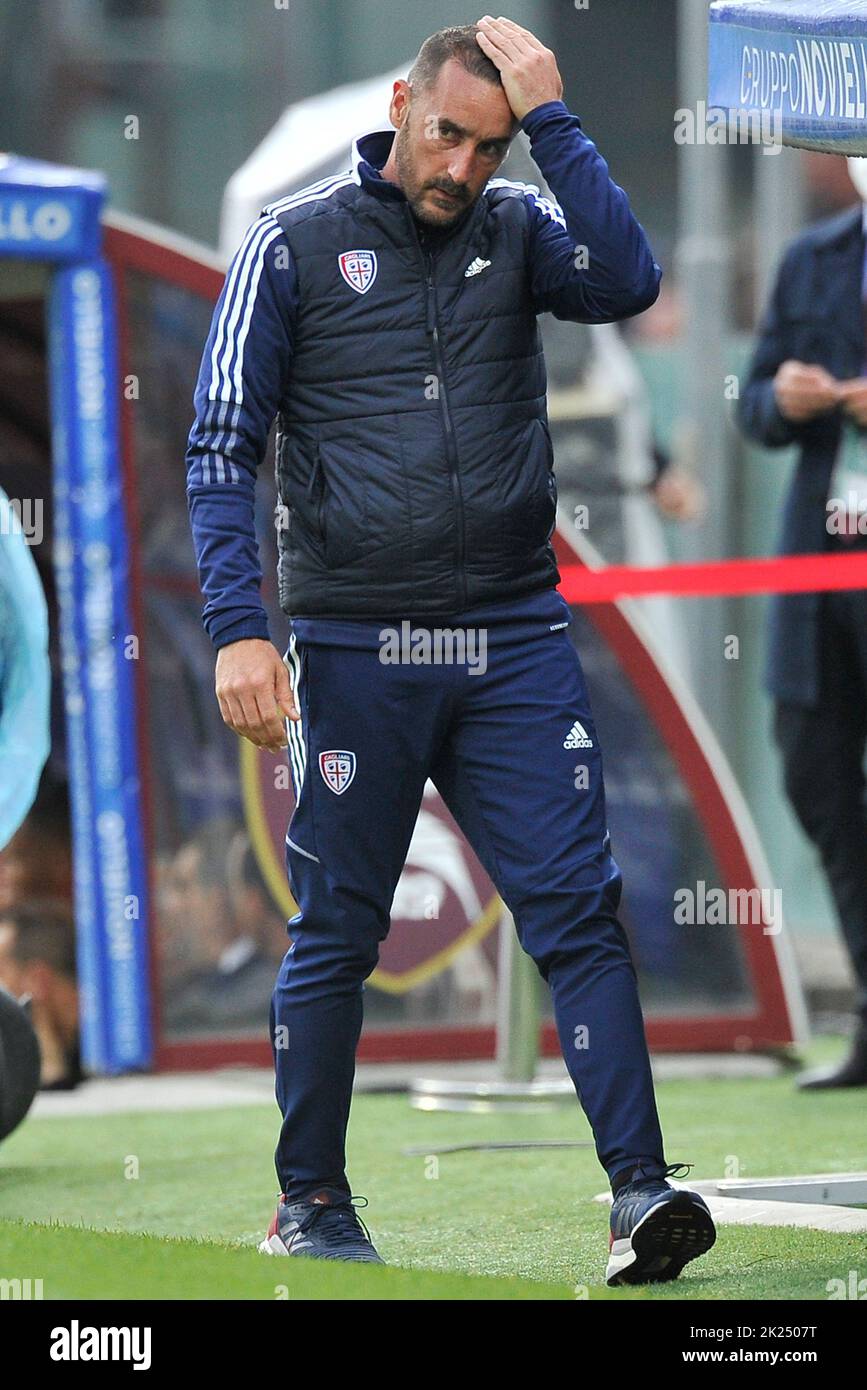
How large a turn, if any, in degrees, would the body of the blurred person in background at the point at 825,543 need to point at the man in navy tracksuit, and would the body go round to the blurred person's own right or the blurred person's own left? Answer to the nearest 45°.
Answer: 0° — they already face them

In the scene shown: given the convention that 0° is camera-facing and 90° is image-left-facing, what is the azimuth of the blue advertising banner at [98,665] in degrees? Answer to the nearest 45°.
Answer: approximately 0°

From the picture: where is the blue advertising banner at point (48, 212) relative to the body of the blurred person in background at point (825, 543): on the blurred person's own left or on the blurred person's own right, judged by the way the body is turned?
on the blurred person's own right
